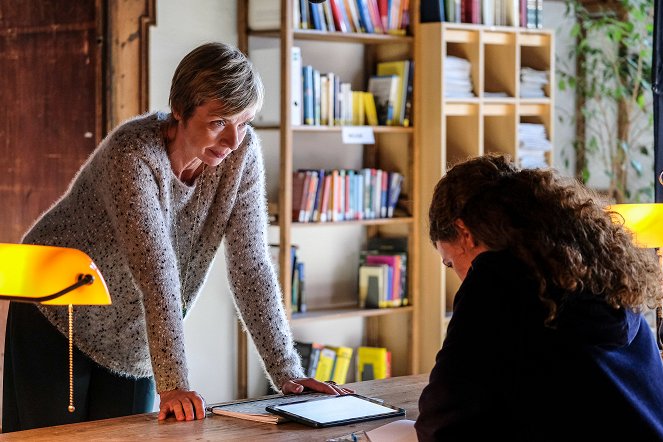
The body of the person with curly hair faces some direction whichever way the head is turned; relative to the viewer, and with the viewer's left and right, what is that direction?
facing away from the viewer and to the left of the viewer

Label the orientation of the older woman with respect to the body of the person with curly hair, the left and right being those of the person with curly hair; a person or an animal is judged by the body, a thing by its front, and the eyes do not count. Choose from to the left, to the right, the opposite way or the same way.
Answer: the opposite way

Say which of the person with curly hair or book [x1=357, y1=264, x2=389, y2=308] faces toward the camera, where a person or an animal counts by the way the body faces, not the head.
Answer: the book

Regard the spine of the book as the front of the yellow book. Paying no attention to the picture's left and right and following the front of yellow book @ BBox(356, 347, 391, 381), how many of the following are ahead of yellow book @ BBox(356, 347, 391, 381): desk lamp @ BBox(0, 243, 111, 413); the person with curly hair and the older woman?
3

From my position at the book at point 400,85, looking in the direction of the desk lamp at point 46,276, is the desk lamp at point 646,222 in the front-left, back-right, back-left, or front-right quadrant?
front-left

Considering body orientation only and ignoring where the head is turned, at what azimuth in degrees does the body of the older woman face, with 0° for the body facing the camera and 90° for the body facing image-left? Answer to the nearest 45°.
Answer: approximately 315°

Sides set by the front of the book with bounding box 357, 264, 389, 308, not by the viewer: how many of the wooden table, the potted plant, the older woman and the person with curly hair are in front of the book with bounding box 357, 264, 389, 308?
3

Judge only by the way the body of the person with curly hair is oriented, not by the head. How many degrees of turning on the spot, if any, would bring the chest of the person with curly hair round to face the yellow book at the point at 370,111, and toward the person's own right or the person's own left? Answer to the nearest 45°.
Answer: approximately 45° to the person's own right

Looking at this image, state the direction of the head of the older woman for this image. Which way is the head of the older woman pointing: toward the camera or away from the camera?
toward the camera

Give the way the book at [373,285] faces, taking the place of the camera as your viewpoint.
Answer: facing the viewer

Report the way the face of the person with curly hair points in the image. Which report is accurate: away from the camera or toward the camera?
away from the camera
